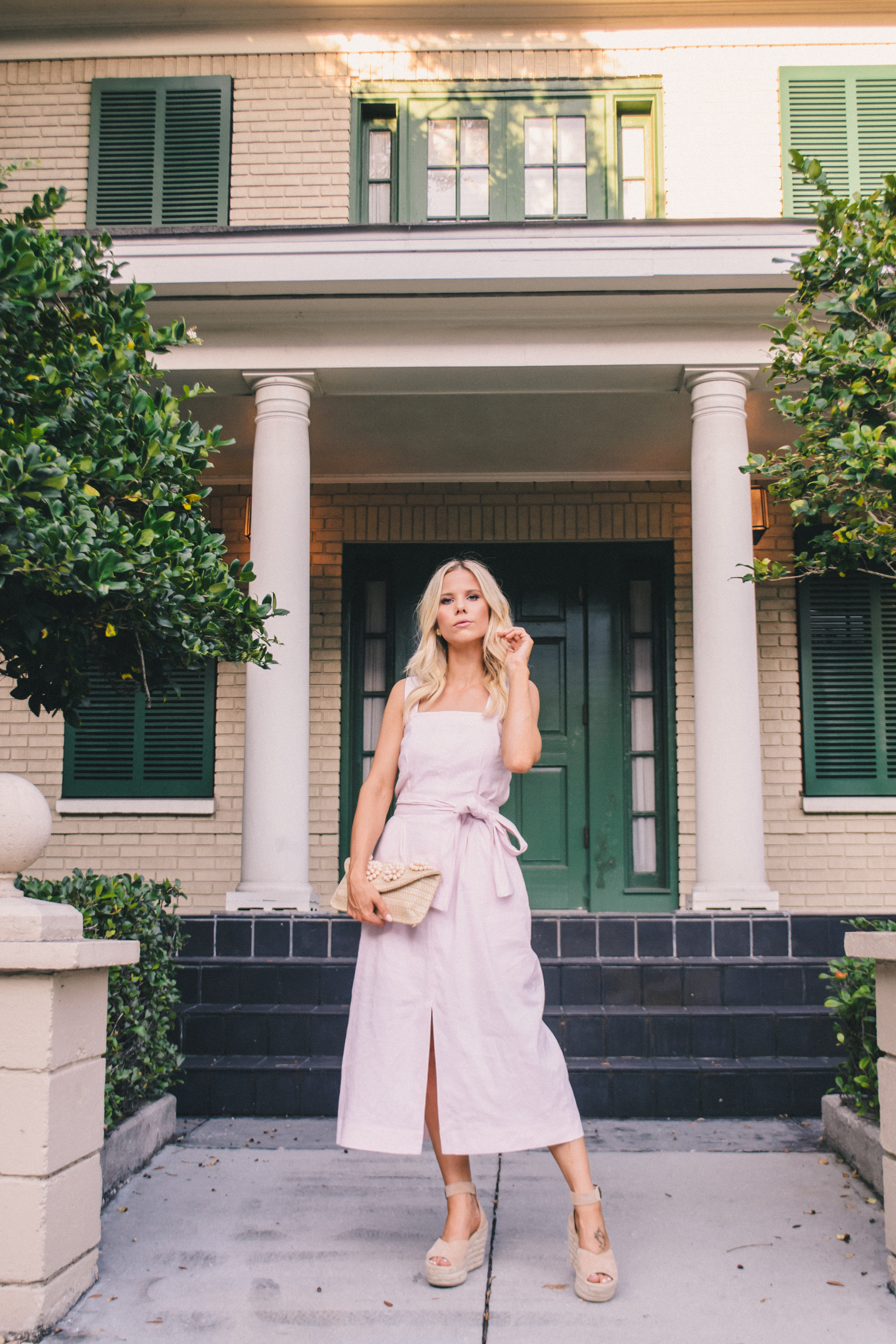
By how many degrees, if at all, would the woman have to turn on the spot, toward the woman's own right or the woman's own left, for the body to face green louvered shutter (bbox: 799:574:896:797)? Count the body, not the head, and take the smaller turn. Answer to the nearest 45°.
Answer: approximately 135° to the woman's own left

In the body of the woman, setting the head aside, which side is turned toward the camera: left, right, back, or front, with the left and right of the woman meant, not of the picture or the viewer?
front

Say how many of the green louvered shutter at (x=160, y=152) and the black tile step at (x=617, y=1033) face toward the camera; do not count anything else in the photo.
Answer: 2

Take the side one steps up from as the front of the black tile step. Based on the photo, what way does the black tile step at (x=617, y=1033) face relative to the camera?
toward the camera

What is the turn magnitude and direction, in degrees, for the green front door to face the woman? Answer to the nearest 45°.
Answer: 0° — it already faces them

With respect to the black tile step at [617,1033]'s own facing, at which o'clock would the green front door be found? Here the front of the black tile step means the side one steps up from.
The green front door is roughly at 6 o'clock from the black tile step.
